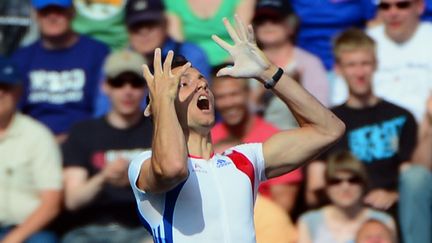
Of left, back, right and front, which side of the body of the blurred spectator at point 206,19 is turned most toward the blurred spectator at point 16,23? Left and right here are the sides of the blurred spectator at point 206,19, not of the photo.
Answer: right

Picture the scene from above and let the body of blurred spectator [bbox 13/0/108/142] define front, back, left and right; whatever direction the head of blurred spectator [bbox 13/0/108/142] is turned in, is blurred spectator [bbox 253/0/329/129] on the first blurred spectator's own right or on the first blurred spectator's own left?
on the first blurred spectator's own left
